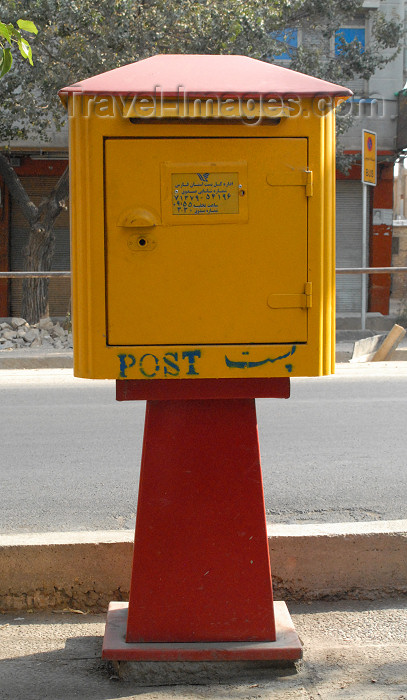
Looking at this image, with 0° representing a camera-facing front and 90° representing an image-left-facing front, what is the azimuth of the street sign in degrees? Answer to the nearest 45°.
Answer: approximately 45°

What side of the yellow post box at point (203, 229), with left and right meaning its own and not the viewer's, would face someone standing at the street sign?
back

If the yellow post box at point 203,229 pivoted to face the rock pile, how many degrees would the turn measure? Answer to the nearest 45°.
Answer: approximately 180°

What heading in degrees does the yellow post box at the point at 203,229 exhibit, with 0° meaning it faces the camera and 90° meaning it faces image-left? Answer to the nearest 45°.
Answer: approximately 0°
